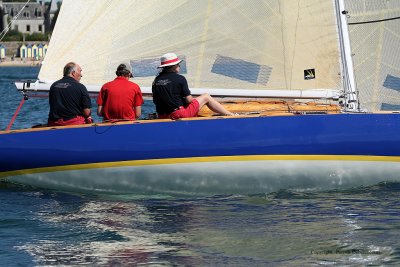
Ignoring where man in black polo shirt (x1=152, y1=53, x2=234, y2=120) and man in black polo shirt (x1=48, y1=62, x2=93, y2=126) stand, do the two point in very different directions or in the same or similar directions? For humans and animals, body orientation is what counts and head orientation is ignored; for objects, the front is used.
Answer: same or similar directions

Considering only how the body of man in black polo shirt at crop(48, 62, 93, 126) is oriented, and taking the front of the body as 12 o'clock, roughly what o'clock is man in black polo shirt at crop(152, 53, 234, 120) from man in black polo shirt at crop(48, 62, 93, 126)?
man in black polo shirt at crop(152, 53, 234, 120) is roughly at 2 o'clock from man in black polo shirt at crop(48, 62, 93, 126).

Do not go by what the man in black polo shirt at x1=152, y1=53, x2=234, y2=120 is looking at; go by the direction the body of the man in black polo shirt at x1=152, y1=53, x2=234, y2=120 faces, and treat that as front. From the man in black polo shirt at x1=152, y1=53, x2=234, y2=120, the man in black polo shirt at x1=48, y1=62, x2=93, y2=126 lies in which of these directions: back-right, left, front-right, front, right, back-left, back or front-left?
back-left

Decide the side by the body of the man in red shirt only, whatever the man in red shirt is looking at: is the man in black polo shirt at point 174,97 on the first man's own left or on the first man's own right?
on the first man's own right

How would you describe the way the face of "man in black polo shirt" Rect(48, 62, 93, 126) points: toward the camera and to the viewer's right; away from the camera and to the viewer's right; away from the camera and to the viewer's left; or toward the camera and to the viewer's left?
away from the camera and to the viewer's right

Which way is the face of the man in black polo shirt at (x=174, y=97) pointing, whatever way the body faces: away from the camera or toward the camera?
away from the camera

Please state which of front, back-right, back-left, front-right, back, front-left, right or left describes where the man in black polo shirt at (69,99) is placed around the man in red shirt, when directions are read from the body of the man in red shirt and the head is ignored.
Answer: left

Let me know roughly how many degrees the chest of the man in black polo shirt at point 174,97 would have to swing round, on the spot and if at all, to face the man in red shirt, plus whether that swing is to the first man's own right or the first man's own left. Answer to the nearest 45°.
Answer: approximately 135° to the first man's own left

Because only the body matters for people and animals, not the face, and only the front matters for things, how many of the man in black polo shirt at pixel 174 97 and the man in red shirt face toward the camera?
0

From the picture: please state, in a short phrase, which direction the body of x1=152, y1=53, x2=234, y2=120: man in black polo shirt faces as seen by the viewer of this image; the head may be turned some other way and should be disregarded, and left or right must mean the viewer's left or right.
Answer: facing away from the viewer and to the right of the viewer

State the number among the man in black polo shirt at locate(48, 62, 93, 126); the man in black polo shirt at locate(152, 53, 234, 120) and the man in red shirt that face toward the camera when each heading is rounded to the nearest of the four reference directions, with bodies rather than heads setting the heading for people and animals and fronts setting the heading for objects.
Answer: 0

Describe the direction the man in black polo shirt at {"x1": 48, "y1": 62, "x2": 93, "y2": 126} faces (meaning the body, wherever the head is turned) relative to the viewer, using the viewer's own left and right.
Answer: facing away from the viewer and to the right of the viewer

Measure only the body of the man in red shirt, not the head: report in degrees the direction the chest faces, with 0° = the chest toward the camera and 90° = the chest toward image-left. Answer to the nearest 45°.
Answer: approximately 180°

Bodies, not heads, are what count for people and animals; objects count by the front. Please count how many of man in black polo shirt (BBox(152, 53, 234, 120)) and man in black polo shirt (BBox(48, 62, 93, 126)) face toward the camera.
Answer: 0

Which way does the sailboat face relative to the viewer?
to the viewer's right

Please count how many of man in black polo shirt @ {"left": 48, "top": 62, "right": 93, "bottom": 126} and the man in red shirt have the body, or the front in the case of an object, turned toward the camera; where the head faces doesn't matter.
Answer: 0
